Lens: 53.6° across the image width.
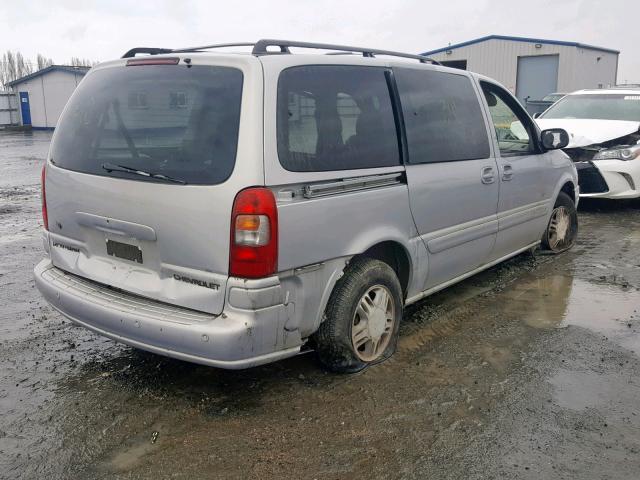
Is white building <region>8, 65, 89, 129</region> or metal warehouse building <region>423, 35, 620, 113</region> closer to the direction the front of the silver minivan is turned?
the metal warehouse building

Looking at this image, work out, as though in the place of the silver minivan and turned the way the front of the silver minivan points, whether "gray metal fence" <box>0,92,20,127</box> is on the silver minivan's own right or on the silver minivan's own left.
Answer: on the silver minivan's own left

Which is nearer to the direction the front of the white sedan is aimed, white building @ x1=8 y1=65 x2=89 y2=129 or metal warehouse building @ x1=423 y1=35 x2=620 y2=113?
the white building

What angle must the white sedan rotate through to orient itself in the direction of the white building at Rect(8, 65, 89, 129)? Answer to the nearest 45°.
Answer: approximately 90° to its right

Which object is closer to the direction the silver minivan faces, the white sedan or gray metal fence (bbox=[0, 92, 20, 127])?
the white sedan

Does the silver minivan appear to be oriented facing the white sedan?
yes

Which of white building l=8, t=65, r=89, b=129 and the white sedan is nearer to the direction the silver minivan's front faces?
the white sedan

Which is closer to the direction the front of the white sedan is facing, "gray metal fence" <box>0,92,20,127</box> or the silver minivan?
the silver minivan

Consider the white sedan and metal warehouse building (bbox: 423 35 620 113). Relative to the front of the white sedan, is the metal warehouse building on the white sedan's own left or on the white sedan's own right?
on the white sedan's own right

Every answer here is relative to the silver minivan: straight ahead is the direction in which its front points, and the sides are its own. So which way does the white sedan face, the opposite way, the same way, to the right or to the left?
the opposite way

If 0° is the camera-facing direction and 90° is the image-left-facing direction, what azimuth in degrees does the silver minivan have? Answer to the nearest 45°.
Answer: approximately 225°
